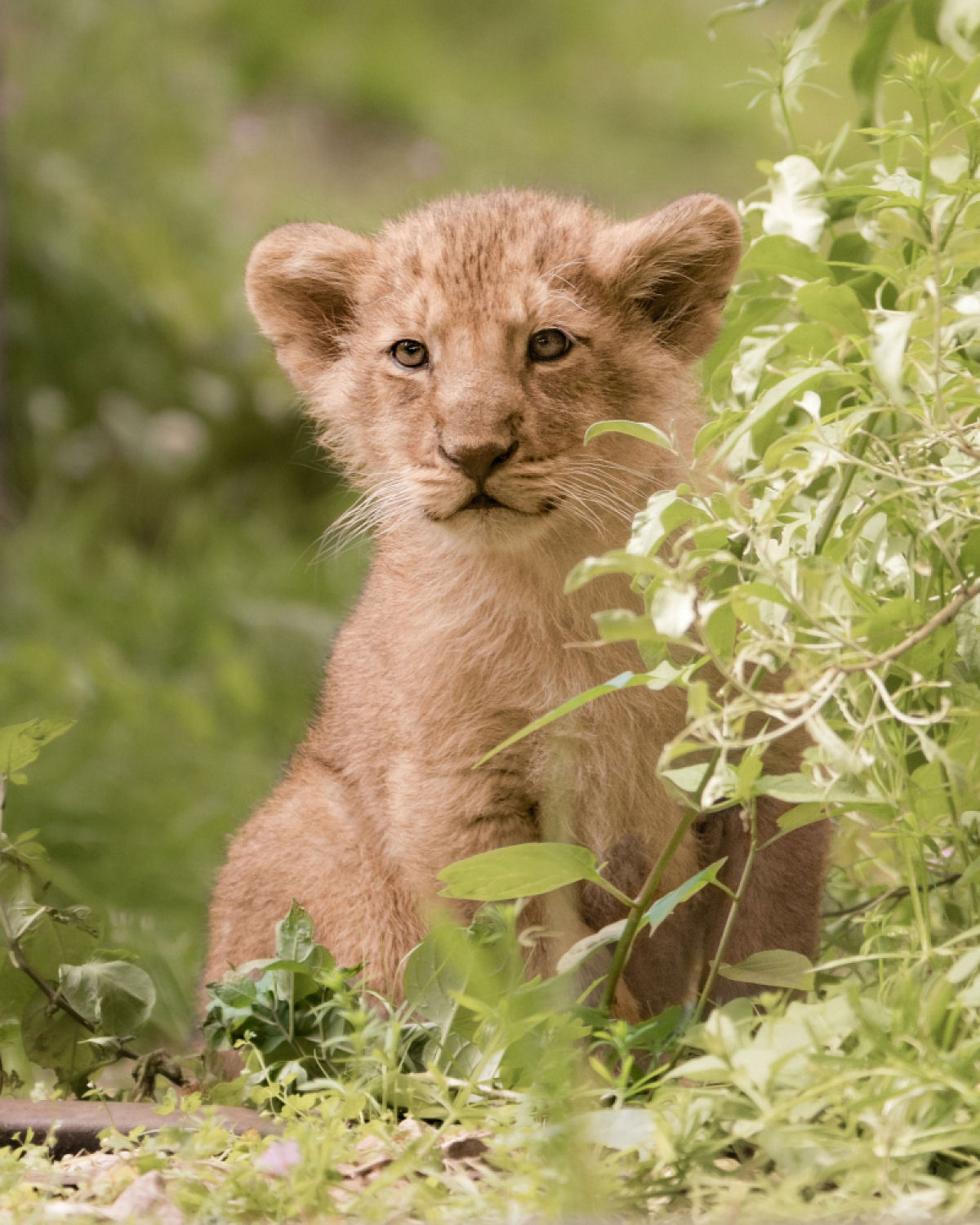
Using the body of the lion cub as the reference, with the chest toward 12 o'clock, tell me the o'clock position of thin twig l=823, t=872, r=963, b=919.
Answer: The thin twig is roughly at 10 o'clock from the lion cub.

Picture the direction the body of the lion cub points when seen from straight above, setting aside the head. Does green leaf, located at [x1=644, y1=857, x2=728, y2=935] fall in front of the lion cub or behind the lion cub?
in front

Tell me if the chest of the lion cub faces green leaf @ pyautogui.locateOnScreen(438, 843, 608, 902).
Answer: yes

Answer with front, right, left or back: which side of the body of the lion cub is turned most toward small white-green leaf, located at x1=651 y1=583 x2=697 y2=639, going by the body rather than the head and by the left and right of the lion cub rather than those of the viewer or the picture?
front

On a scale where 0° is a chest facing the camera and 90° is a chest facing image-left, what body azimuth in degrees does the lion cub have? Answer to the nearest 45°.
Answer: approximately 0°

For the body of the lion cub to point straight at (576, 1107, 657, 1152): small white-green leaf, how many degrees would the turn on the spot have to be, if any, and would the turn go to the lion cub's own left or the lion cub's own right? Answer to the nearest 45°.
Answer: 0° — it already faces it

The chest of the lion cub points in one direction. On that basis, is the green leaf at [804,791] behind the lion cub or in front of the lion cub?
in front

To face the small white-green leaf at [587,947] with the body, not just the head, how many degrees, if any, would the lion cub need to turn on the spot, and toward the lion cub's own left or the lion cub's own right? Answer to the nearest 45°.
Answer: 0° — it already faces it

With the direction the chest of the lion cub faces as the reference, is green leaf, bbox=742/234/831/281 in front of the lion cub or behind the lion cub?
in front

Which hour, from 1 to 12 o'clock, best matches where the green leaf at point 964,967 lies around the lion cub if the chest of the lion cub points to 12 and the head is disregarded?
The green leaf is roughly at 11 o'clock from the lion cub.
